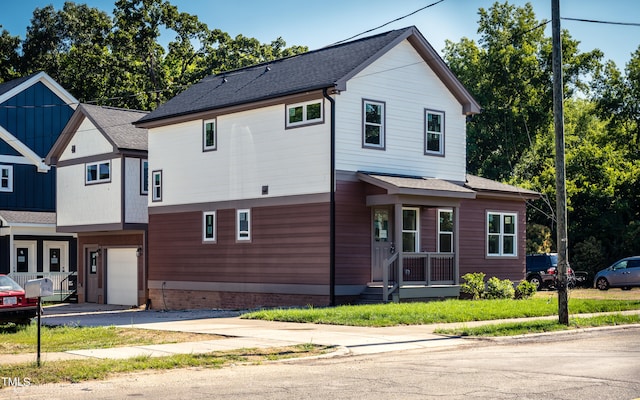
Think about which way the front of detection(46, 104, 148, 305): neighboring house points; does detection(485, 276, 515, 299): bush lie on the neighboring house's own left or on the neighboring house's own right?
on the neighboring house's own left

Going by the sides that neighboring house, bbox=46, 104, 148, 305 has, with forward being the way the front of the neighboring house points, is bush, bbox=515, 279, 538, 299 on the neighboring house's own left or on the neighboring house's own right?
on the neighboring house's own left

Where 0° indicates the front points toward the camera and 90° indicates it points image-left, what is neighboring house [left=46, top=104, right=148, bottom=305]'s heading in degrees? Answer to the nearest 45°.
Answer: approximately 45°

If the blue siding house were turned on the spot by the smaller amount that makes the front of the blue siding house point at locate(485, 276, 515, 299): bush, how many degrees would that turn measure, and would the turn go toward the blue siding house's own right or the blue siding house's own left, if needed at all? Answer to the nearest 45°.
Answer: approximately 45° to the blue siding house's own left

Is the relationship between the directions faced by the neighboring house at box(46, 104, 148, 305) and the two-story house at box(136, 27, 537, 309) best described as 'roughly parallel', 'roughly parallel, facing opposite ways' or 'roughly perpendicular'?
roughly perpendicular

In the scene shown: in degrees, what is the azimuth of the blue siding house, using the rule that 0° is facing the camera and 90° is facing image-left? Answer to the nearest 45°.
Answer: approximately 0°
